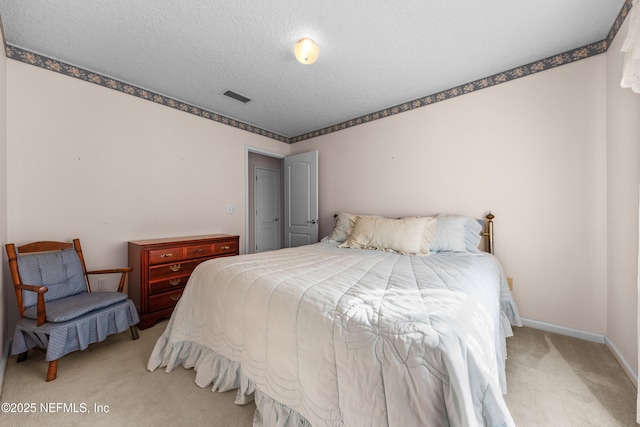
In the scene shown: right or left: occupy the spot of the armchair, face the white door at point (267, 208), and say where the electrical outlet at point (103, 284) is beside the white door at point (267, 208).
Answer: left

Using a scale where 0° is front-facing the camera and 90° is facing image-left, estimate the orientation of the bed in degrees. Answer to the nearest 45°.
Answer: approximately 45°

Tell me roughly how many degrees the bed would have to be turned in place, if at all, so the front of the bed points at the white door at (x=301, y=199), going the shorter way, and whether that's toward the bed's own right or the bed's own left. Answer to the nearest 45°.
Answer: approximately 135° to the bed's own right

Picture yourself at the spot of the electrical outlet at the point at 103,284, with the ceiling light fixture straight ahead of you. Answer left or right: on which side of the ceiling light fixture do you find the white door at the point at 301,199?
left

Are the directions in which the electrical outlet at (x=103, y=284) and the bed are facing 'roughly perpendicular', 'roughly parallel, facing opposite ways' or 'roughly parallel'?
roughly perpendicular

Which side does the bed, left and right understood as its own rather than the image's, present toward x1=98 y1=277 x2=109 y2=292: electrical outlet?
right

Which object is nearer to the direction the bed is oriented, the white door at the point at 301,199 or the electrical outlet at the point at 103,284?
the electrical outlet
